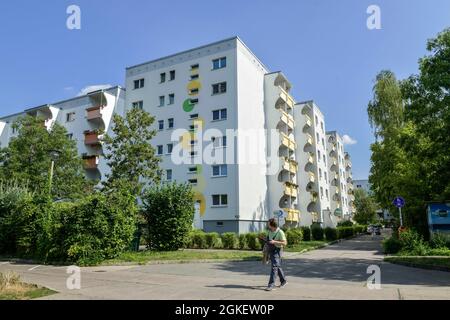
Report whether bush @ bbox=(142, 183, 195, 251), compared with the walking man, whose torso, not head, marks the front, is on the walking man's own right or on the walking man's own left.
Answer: on the walking man's own right

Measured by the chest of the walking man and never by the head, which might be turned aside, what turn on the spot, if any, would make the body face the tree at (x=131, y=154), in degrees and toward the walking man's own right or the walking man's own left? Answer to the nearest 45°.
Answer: approximately 90° to the walking man's own right

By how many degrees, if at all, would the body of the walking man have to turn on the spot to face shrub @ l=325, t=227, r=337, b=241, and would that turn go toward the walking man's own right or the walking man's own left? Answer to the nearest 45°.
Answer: approximately 135° to the walking man's own right

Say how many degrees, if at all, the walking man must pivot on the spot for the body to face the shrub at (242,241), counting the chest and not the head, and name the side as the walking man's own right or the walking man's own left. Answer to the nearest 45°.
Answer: approximately 135° to the walking man's own right

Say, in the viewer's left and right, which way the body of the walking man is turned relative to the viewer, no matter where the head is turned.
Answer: facing the viewer and to the left of the viewer

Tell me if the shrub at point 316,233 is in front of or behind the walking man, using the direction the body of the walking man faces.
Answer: behind

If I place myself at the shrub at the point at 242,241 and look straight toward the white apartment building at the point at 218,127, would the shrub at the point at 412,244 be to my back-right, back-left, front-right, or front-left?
back-right

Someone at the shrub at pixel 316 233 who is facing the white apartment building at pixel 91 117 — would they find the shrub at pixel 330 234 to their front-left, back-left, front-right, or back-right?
back-right

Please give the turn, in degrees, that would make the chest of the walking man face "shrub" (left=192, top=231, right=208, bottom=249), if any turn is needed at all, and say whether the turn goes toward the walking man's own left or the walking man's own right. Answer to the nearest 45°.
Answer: approximately 135° to the walking man's own right

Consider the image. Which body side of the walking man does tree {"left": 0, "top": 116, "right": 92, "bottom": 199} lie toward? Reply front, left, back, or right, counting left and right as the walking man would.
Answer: right
